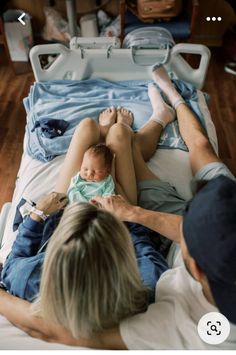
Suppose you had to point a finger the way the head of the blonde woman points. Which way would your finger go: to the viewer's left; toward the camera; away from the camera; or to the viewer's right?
away from the camera

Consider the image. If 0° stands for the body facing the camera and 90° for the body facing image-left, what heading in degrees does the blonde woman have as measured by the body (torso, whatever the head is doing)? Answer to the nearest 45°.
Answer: approximately 180°
